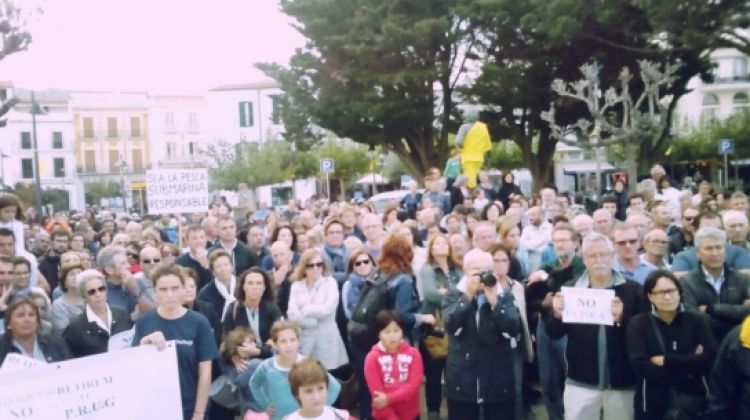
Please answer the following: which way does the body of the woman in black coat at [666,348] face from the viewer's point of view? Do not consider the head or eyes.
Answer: toward the camera

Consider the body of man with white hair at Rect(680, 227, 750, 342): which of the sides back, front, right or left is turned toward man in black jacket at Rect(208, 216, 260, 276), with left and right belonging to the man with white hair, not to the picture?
right

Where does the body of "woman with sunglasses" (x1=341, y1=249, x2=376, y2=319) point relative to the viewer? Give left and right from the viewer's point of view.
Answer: facing the viewer

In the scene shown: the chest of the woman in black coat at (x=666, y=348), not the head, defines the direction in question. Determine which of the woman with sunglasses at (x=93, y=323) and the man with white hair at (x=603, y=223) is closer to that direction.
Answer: the woman with sunglasses

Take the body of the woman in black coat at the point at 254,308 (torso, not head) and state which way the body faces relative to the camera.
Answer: toward the camera

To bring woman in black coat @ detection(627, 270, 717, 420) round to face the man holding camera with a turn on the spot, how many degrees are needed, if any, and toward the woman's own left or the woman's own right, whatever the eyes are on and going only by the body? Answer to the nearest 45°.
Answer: approximately 90° to the woman's own right

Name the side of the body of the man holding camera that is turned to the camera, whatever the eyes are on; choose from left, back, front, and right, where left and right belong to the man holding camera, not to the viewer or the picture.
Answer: front
